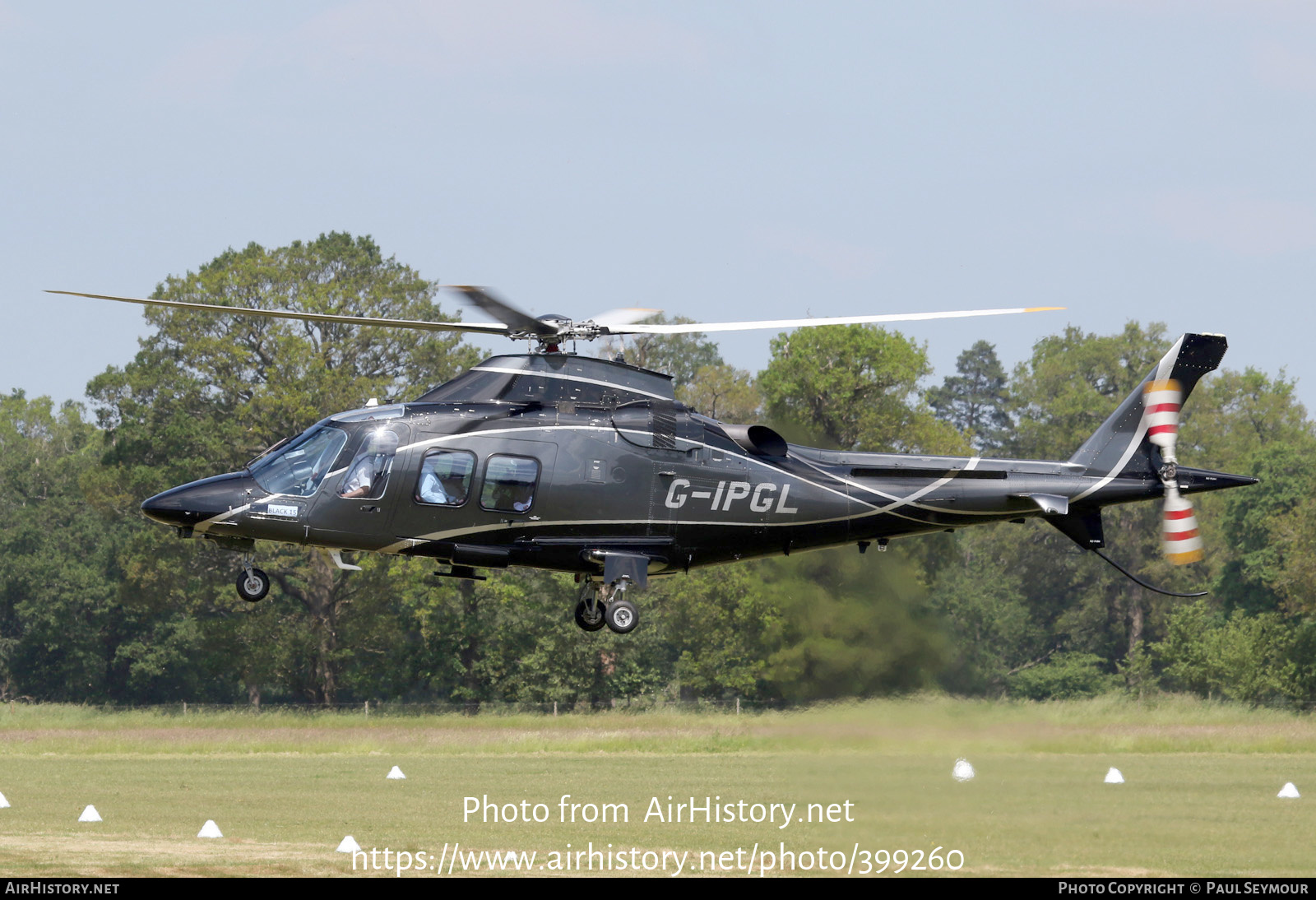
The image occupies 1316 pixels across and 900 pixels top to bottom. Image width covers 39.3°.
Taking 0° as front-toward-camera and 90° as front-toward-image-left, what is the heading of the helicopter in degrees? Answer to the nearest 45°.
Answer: approximately 90°

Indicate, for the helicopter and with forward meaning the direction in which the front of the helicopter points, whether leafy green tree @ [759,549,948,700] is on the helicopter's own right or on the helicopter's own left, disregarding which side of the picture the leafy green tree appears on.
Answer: on the helicopter's own right
